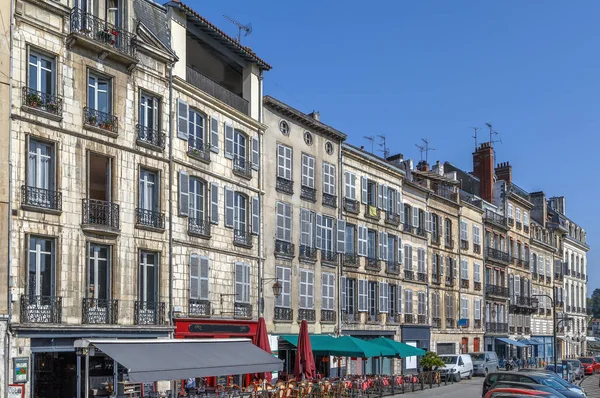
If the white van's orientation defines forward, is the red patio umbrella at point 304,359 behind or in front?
in front

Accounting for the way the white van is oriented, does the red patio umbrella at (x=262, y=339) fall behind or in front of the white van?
in front

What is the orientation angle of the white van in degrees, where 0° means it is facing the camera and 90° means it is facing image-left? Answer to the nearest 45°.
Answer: approximately 45°
